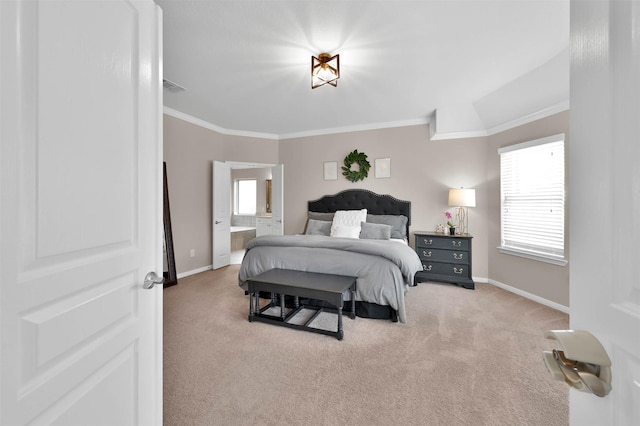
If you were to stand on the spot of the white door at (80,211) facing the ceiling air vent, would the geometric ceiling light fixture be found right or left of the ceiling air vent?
right

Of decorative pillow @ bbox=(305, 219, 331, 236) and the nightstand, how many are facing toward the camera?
2

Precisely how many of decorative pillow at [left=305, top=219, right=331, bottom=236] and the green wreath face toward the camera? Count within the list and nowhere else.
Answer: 2

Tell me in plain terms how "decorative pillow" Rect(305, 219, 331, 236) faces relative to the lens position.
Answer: facing the viewer

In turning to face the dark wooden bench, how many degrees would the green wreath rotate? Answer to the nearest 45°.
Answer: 0° — it already faces it

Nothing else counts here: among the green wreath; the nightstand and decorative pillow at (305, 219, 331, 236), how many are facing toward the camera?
3

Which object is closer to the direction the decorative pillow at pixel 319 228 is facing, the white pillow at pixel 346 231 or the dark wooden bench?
the dark wooden bench

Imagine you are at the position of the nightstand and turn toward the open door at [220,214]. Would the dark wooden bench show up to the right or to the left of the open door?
left

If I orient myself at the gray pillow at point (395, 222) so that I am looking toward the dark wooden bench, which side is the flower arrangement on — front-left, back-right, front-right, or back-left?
back-left

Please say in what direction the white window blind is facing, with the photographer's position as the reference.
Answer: facing the viewer and to the left of the viewer

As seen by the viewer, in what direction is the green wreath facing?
toward the camera

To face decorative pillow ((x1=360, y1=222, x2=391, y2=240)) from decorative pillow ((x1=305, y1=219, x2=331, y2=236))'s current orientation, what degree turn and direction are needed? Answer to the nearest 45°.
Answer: approximately 45° to its left

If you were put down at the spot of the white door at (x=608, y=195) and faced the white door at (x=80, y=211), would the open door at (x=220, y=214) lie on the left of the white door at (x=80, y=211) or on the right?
right
